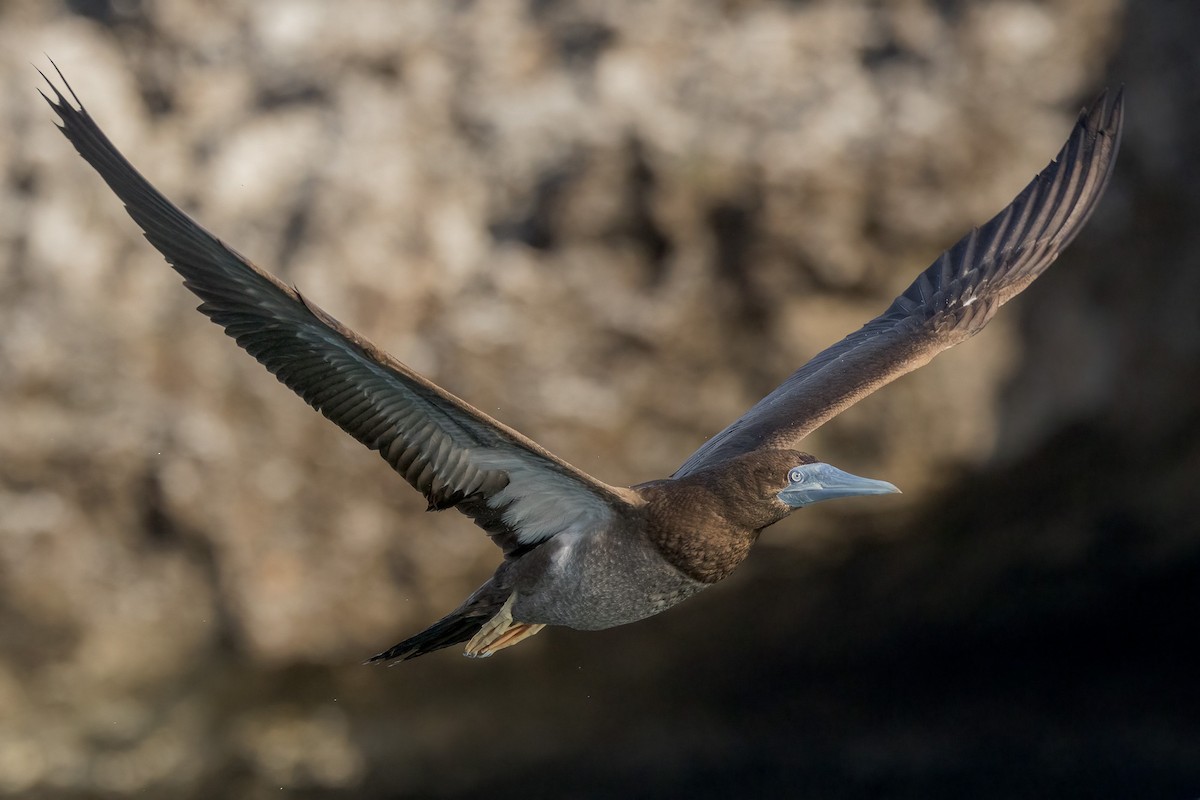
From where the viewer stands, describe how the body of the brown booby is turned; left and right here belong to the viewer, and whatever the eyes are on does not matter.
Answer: facing the viewer and to the right of the viewer
